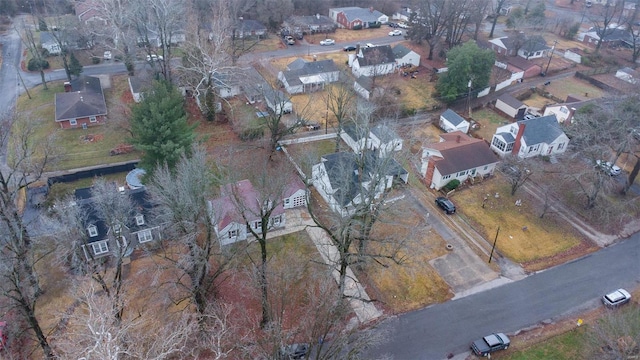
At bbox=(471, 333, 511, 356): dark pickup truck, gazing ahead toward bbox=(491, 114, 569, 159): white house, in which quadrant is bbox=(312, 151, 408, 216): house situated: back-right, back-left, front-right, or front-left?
front-left

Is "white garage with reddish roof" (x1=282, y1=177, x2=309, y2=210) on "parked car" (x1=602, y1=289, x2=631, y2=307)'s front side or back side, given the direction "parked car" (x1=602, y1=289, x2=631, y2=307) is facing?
on the back side

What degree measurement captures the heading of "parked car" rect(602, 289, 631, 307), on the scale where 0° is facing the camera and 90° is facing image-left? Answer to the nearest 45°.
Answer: approximately 225°

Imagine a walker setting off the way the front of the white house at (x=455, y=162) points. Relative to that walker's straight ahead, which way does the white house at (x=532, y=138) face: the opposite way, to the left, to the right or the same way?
the same way

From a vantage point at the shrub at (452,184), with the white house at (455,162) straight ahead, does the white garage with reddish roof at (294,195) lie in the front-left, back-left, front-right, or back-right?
back-left

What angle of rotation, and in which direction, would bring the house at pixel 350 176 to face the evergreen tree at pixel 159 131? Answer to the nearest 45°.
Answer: approximately 135° to its right

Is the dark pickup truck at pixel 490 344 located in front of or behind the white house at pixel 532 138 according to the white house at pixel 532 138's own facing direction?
in front

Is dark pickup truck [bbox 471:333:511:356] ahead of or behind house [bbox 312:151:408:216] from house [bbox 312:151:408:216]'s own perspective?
ahead

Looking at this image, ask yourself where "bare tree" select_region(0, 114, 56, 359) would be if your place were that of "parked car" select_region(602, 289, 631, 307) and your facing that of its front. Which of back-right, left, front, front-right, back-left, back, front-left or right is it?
back

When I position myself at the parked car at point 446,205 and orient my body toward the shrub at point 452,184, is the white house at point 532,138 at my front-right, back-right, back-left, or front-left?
front-right
